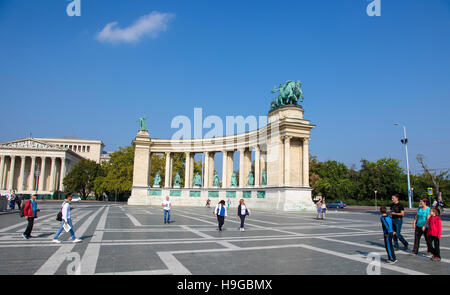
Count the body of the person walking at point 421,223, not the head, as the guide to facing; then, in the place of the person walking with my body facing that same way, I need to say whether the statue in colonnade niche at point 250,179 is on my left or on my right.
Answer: on my right

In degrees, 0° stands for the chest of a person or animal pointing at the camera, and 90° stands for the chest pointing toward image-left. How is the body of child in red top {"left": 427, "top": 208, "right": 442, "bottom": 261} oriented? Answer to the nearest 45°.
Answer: approximately 45°

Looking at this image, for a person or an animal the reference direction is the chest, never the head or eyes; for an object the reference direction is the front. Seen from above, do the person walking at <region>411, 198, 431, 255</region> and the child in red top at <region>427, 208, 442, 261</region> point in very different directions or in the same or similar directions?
same or similar directions

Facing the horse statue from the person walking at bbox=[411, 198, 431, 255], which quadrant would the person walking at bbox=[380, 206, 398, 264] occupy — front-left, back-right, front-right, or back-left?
back-left

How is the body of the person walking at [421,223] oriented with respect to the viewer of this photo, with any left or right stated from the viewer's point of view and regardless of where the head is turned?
facing the viewer and to the left of the viewer

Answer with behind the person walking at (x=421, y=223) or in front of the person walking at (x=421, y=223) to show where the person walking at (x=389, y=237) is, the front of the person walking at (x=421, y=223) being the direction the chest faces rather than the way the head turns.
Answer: in front

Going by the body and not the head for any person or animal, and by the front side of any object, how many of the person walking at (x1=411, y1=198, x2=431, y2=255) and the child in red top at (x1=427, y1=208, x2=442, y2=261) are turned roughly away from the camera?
0

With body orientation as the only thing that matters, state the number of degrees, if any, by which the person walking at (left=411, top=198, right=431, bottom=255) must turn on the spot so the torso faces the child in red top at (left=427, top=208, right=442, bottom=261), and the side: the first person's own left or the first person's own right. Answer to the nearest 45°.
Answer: approximately 45° to the first person's own left

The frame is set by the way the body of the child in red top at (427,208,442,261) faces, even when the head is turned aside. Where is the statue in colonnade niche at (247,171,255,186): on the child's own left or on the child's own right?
on the child's own right
